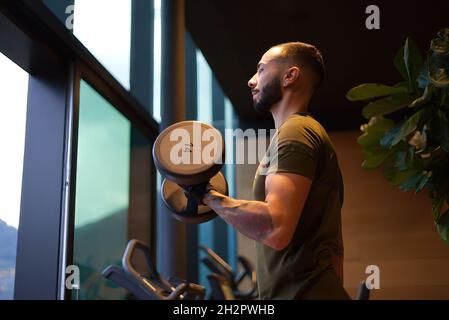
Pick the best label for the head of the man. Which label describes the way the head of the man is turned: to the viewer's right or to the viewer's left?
to the viewer's left

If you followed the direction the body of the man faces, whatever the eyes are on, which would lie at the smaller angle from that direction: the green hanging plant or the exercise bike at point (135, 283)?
the exercise bike

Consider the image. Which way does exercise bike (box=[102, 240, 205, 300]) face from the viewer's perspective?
to the viewer's left

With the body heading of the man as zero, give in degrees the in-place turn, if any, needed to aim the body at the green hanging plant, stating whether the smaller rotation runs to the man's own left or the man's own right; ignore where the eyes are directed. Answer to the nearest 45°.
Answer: approximately 135° to the man's own right

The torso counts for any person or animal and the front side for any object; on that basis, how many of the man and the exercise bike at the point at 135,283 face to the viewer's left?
2

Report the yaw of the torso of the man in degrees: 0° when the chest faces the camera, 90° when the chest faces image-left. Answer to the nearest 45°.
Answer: approximately 90°
